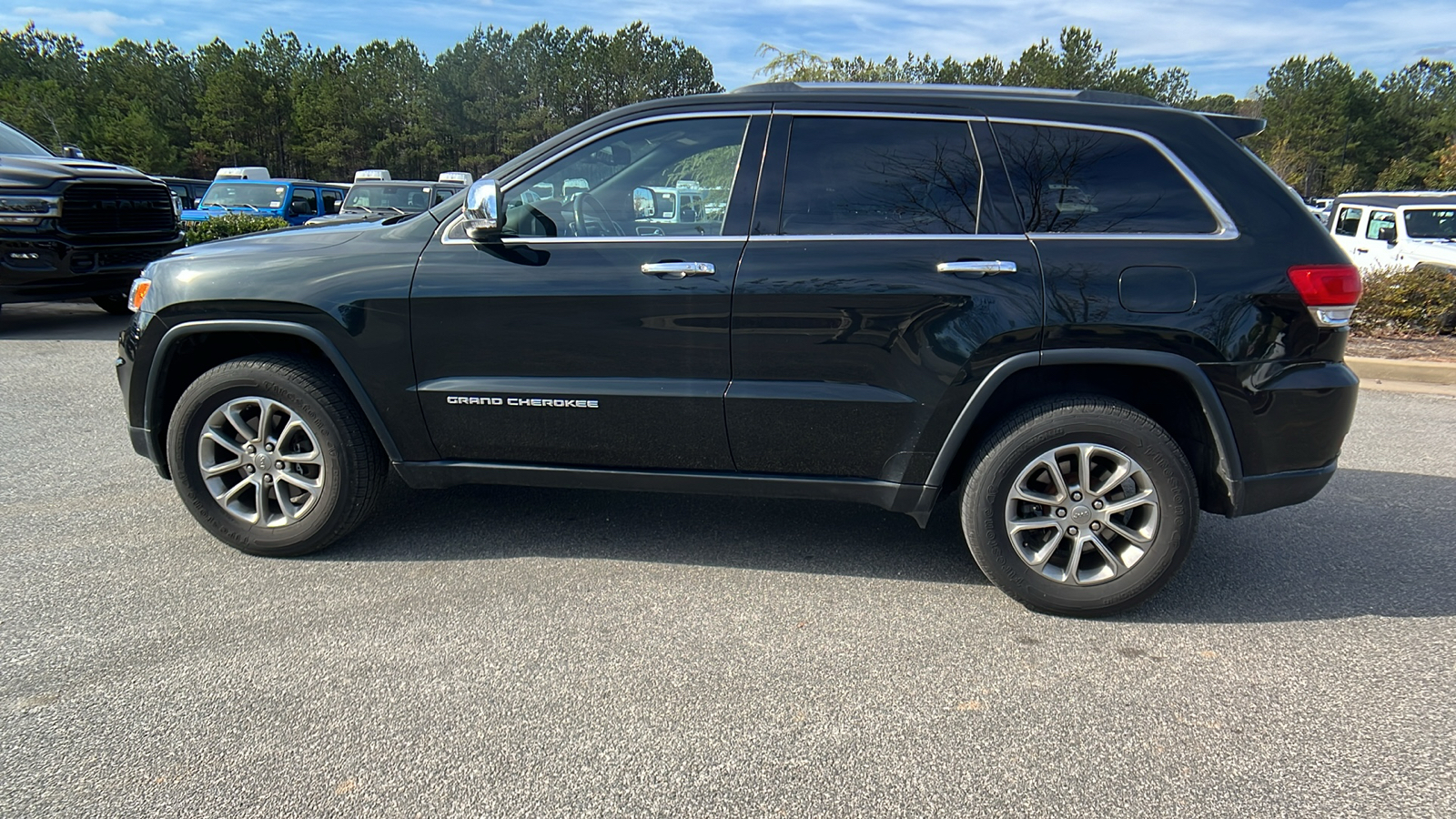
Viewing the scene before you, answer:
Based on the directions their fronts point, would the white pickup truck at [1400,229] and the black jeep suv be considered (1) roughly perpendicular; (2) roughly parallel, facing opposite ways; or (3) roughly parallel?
roughly perpendicular

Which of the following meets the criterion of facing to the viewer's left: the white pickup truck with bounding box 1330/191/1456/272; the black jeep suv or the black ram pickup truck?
the black jeep suv

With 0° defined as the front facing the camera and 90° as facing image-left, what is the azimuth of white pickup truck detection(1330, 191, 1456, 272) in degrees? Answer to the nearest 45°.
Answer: approximately 315°

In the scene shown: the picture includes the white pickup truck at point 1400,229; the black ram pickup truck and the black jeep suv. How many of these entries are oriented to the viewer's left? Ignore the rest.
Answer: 1

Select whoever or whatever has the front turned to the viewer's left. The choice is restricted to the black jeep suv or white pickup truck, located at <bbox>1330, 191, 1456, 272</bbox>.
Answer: the black jeep suv

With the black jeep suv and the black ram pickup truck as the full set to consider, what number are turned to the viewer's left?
1

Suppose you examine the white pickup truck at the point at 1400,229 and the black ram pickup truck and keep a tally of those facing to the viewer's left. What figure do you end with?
0

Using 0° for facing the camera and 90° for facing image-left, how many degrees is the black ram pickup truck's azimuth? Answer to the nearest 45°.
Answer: approximately 315°

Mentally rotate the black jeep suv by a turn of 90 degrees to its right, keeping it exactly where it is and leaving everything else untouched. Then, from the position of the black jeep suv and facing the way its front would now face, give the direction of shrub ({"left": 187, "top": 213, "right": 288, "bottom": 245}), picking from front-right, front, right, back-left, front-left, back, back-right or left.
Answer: front-left

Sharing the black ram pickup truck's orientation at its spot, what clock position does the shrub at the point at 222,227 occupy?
The shrub is roughly at 8 o'clock from the black ram pickup truck.

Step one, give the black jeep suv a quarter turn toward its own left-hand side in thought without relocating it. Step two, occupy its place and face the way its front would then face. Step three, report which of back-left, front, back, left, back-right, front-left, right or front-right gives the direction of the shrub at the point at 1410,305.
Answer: back-left

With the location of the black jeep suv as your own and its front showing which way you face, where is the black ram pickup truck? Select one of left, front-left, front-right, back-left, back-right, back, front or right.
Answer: front-right

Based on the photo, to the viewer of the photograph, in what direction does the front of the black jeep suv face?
facing to the left of the viewer
